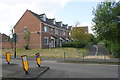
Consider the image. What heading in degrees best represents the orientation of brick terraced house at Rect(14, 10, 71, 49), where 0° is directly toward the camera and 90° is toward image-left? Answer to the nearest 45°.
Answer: approximately 315°

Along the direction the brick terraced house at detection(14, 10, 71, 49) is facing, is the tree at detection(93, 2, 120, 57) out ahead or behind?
ahead
